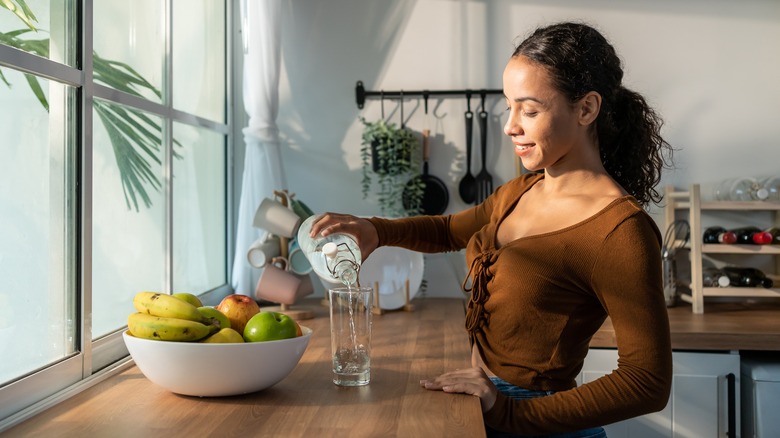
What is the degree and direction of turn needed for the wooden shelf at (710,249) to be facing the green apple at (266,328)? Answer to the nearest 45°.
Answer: approximately 45° to its right

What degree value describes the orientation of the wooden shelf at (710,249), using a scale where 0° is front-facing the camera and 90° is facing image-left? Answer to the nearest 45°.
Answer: approximately 0°

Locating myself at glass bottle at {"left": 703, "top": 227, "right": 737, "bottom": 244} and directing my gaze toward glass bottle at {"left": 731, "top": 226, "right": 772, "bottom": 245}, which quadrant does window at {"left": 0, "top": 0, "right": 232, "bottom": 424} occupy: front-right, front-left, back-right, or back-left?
back-right

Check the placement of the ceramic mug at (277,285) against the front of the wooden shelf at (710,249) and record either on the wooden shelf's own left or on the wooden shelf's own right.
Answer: on the wooden shelf's own right

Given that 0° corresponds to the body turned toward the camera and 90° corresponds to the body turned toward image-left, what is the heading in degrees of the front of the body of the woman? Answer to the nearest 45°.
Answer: approximately 45°

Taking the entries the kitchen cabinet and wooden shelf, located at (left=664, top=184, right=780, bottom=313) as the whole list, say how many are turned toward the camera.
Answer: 2

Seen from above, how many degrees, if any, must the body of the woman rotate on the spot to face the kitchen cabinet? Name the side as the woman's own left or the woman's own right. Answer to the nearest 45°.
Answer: approximately 180°
